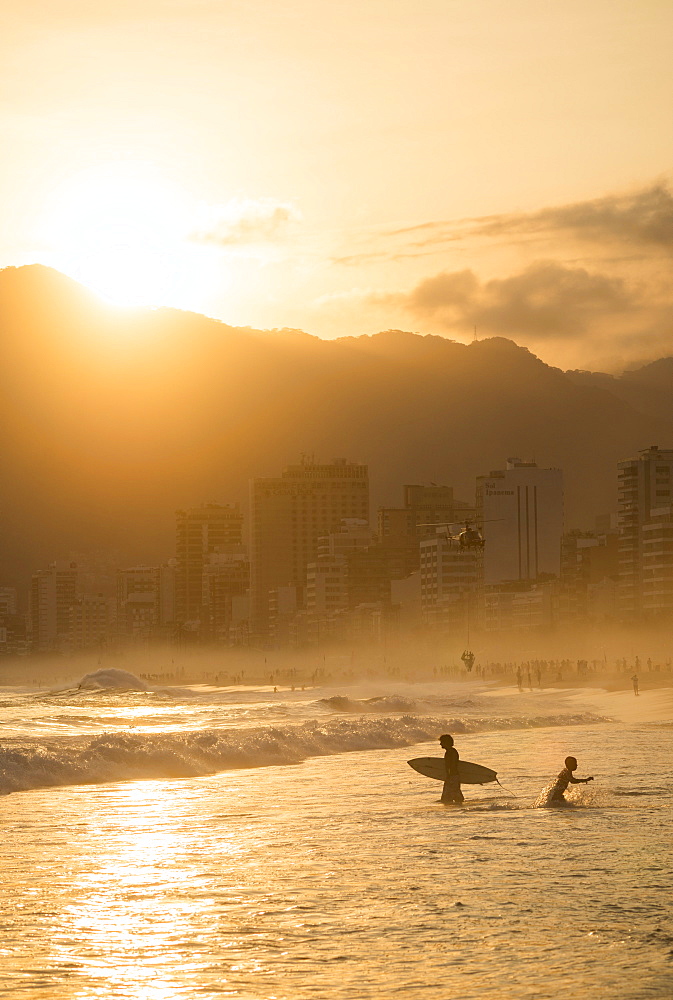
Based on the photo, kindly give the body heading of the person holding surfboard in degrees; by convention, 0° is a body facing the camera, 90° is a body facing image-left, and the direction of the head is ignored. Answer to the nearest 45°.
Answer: approximately 90°

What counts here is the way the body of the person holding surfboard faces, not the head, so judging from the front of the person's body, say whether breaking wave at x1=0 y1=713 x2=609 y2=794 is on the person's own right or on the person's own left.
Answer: on the person's own right
